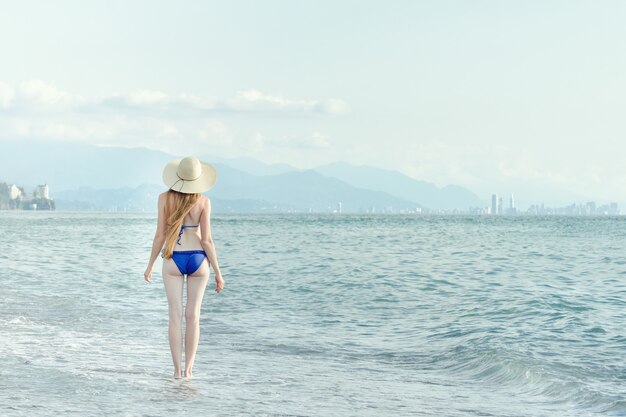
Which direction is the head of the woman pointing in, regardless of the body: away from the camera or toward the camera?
away from the camera

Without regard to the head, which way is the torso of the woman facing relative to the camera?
away from the camera
